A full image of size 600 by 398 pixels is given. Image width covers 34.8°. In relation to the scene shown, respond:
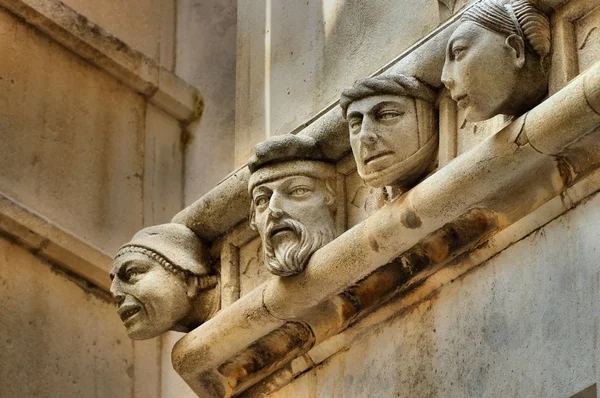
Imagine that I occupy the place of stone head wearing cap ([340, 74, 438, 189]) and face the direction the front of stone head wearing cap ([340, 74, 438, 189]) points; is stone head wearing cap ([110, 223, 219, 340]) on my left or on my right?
on my right

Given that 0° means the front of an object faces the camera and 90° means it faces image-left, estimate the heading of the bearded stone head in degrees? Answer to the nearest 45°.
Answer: approximately 45°

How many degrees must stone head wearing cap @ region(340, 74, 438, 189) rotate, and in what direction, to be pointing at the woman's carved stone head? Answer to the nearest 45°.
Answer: approximately 90° to its left

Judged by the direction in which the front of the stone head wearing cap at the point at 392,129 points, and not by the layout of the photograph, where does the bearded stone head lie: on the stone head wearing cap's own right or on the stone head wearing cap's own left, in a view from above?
on the stone head wearing cap's own right

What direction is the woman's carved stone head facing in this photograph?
to the viewer's left

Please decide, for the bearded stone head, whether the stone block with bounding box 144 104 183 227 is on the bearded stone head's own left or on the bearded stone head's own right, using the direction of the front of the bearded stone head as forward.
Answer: on the bearded stone head's own right

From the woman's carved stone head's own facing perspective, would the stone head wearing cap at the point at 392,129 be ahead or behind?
ahead

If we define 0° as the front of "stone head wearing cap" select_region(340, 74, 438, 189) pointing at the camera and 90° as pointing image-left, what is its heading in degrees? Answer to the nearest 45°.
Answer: approximately 45°

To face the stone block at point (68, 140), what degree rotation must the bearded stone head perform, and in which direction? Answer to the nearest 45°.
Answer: approximately 90° to its right
